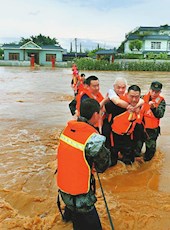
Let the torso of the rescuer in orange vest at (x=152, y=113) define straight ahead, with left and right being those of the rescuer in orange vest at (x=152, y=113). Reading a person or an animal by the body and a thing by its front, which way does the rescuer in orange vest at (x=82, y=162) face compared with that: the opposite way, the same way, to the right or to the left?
the opposite way

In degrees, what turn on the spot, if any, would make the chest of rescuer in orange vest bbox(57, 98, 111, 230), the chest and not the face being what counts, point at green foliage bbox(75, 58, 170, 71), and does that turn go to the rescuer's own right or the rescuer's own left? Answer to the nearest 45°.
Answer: approximately 45° to the rescuer's own left

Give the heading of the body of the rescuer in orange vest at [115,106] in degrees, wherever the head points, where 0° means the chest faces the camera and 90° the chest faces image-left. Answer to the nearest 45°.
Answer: approximately 315°

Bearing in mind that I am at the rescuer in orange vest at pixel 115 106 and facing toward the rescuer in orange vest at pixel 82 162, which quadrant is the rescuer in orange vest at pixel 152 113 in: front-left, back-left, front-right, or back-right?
back-left

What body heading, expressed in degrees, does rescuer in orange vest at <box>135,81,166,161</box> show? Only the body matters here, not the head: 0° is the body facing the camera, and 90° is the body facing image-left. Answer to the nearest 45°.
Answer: approximately 45°

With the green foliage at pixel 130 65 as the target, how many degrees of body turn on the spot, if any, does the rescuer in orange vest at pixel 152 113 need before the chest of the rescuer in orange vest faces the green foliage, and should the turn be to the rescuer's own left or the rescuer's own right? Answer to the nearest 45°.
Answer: approximately 135° to the rescuer's own right

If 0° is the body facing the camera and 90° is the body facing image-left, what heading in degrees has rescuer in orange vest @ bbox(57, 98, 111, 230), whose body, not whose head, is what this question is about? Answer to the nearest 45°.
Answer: approximately 225°

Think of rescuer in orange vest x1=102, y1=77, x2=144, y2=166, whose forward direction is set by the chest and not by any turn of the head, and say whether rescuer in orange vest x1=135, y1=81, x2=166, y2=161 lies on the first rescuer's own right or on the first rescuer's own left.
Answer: on the first rescuer's own left

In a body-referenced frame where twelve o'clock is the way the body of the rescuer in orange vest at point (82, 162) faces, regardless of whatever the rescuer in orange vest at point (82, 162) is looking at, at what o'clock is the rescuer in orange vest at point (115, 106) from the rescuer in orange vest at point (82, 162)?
the rescuer in orange vest at point (115, 106) is roughly at 11 o'clock from the rescuer in orange vest at point (82, 162).

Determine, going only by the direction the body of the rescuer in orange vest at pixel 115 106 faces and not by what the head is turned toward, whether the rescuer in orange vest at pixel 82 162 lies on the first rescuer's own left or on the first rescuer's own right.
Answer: on the first rescuer's own right
